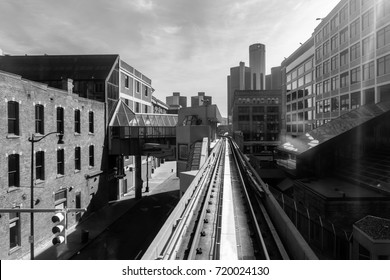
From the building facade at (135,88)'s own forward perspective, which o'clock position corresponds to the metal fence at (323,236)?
The metal fence is roughly at 1 o'clock from the building facade.

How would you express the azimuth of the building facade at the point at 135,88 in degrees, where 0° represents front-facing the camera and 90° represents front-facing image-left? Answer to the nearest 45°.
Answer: approximately 315°

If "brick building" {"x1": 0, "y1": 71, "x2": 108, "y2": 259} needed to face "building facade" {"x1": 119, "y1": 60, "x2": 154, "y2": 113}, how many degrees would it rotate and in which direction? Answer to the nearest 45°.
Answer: approximately 90° to its left

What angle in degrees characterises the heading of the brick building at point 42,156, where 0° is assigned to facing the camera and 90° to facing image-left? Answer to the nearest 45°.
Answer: approximately 315°

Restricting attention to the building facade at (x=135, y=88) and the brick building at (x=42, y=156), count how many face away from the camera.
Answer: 0

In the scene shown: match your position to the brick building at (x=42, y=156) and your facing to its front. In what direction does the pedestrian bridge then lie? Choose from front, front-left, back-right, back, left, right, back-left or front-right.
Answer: left

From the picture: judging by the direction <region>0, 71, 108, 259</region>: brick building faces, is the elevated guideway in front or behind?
in front
